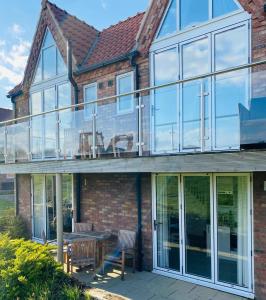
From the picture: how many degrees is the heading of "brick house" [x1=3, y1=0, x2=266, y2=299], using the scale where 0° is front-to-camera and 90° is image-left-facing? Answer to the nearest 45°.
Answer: approximately 45°
